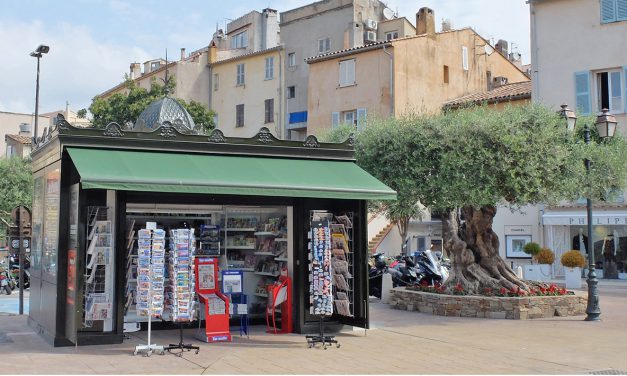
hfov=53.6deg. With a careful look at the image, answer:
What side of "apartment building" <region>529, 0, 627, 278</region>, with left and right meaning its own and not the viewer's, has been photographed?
front

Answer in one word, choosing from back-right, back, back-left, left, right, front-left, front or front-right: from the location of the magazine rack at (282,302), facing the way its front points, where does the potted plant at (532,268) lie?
back

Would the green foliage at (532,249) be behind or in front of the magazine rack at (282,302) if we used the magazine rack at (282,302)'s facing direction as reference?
behind

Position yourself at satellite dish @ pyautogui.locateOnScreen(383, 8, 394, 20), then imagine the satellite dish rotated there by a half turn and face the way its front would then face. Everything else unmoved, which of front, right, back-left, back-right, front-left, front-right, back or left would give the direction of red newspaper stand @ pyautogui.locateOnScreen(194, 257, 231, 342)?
back-left

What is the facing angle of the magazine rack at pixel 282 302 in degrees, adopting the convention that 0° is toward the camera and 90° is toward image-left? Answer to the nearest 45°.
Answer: approximately 45°

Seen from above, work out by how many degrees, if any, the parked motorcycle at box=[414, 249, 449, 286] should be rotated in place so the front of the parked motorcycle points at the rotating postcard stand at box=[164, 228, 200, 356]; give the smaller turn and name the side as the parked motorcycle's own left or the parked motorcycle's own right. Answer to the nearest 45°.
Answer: approximately 45° to the parked motorcycle's own right

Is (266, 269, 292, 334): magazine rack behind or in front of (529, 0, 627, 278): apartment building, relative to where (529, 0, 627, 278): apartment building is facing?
in front

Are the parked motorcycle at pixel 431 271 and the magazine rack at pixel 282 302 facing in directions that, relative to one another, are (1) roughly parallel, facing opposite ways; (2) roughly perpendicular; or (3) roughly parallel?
roughly perpendicular

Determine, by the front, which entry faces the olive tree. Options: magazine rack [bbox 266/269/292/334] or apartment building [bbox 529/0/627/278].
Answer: the apartment building

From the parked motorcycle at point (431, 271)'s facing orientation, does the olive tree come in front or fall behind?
in front

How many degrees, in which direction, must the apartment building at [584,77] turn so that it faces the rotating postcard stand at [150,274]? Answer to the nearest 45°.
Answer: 0° — it already faces it

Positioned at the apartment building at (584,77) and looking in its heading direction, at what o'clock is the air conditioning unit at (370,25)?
The air conditioning unit is roughly at 4 o'clock from the apartment building.

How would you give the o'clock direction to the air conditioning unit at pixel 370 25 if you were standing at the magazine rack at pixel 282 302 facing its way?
The air conditioning unit is roughly at 5 o'clock from the magazine rack.
